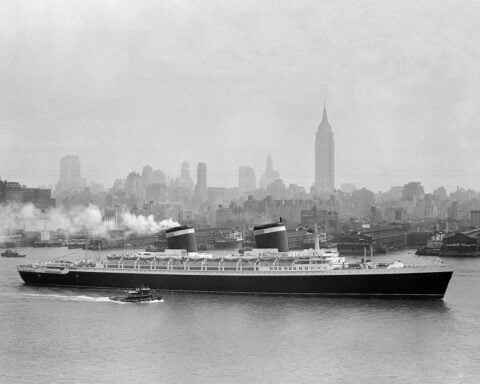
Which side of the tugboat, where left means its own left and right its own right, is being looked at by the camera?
right
